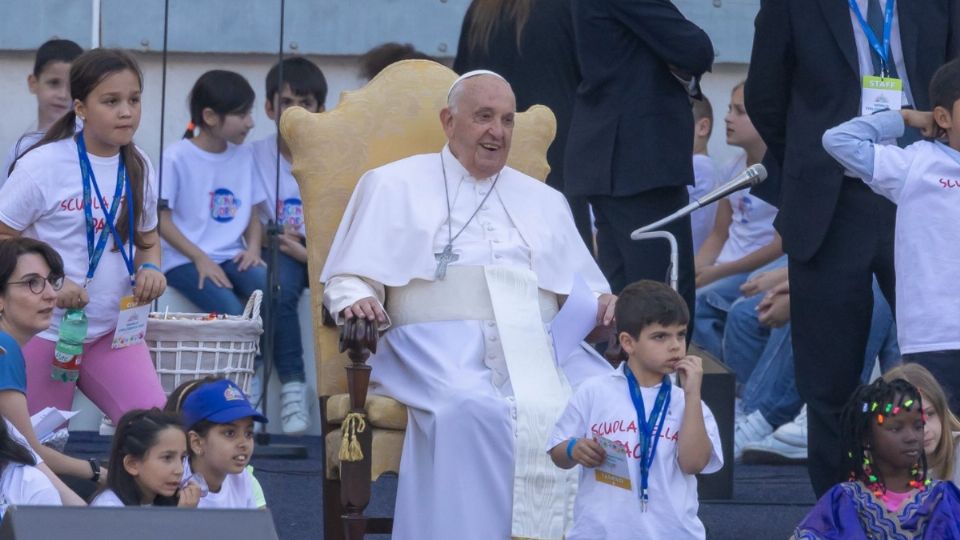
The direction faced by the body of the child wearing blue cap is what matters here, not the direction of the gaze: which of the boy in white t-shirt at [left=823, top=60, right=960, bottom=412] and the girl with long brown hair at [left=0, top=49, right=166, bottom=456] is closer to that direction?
the boy in white t-shirt

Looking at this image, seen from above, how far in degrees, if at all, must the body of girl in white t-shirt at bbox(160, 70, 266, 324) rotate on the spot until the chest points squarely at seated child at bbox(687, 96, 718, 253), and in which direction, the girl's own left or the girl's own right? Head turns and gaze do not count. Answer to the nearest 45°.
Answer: approximately 45° to the girl's own left

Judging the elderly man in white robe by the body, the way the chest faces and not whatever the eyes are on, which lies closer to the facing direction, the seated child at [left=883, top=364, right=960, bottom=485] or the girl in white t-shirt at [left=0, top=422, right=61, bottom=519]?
the seated child

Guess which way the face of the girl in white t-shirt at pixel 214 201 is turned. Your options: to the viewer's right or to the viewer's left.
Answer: to the viewer's right

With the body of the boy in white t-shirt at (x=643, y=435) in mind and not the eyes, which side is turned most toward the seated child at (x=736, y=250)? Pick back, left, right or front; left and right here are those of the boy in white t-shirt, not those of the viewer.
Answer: back

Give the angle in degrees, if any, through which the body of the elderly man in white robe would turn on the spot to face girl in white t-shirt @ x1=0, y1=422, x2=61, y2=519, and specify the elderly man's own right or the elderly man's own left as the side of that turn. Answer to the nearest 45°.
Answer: approximately 90° to the elderly man's own right

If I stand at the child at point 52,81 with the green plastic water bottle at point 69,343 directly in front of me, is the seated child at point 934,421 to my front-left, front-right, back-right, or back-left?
front-left

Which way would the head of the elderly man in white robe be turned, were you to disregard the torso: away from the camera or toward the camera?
toward the camera

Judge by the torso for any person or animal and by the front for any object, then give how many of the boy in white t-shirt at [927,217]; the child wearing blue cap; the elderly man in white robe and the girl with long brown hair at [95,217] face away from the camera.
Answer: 0

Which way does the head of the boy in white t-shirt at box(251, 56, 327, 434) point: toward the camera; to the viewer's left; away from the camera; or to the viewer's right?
toward the camera

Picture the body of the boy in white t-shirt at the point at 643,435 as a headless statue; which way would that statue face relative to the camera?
toward the camera

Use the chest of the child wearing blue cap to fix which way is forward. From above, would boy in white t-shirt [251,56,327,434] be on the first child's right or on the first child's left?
on the first child's left

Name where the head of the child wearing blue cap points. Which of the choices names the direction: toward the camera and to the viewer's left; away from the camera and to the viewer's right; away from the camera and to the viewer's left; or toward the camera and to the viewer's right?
toward the camera and to the viewer's right

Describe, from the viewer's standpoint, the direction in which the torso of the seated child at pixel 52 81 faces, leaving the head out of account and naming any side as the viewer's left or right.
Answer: facing the viewer and to the right of the viewer
